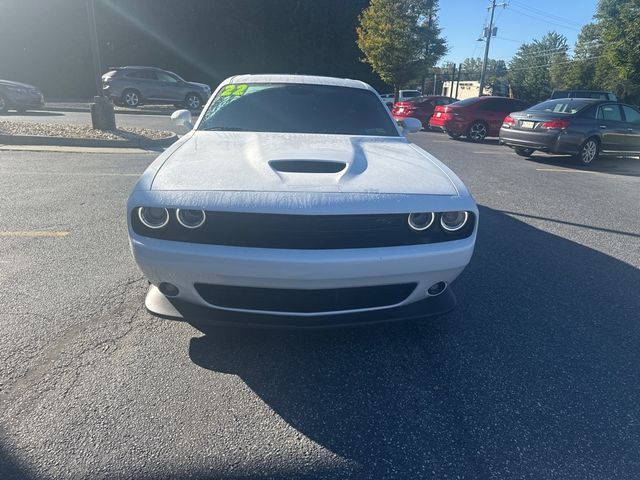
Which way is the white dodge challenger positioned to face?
toward the camera

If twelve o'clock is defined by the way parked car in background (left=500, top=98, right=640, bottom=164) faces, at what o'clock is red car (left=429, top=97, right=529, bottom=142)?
The red car is roughly at 9 o'clock from the parked car in background.

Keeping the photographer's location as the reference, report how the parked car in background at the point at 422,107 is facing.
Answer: facing away from the viewer and to the right of the viewer

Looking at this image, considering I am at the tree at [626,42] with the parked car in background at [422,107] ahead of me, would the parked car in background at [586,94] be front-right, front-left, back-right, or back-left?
front-left

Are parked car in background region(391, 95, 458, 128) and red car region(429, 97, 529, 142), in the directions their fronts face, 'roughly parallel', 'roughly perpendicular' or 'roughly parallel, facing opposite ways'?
roughly parallel

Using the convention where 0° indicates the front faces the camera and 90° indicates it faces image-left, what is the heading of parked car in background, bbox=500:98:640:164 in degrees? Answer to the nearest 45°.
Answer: approximately 225°

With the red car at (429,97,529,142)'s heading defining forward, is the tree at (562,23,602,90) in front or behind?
in front

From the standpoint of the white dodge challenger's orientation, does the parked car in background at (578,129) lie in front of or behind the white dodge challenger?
behind

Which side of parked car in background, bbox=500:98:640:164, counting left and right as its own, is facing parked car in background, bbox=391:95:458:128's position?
left

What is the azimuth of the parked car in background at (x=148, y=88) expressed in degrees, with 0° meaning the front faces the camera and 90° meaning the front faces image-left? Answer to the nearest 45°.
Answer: approximately 270°

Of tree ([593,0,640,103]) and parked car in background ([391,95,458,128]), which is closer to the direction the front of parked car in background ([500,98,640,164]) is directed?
the tree

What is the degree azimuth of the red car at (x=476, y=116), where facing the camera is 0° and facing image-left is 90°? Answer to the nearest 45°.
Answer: approximately 225°

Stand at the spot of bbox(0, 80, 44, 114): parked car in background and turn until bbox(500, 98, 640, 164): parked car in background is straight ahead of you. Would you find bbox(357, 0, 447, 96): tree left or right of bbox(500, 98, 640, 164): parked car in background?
left

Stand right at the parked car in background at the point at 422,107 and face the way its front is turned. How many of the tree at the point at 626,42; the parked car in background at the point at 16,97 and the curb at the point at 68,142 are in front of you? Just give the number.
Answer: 1

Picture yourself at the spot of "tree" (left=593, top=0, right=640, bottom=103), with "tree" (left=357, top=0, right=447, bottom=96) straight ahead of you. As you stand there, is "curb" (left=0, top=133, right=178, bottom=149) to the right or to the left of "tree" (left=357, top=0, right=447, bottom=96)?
left

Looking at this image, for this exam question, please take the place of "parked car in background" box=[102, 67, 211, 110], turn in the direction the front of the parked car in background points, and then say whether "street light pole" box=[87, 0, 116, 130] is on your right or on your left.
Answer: on your right
